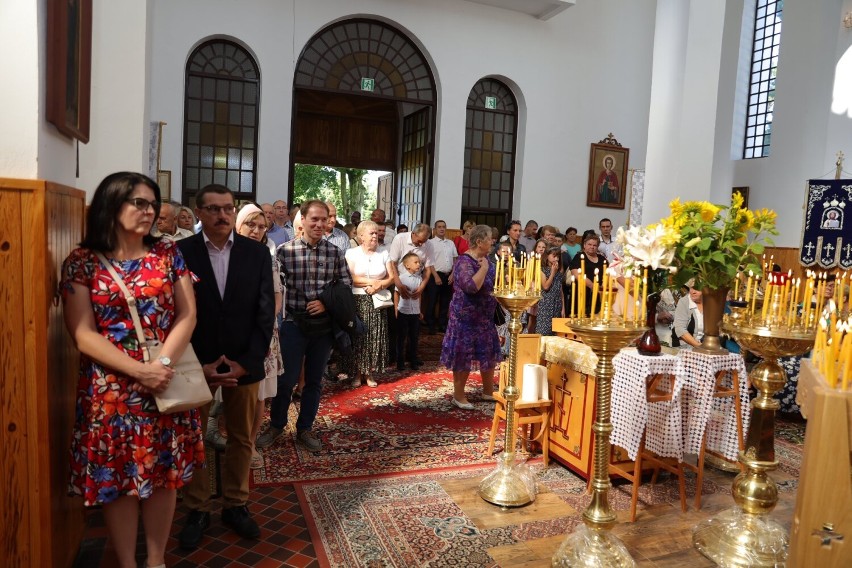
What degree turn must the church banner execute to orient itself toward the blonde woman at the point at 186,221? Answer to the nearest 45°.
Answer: approximately 45° to its right

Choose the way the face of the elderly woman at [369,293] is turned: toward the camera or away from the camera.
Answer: toward the camera

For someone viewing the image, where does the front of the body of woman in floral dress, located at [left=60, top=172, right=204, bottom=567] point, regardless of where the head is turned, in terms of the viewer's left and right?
facing the viewer and to the right of the viewer

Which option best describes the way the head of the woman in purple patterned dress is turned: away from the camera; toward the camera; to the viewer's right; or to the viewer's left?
to the viewer's right

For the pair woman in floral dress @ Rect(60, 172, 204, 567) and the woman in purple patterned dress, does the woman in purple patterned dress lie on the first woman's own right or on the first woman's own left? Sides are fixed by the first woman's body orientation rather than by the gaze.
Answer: on the first woman's own left

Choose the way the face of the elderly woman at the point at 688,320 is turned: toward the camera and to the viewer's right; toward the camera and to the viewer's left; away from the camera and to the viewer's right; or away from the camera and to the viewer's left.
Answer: toward the camera and to the viewer's left

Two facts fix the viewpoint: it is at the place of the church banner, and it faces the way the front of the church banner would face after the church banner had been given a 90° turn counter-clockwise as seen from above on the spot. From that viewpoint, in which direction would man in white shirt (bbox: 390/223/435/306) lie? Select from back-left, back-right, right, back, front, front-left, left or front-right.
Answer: back-right

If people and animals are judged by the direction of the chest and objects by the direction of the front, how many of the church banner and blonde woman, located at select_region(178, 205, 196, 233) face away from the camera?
0

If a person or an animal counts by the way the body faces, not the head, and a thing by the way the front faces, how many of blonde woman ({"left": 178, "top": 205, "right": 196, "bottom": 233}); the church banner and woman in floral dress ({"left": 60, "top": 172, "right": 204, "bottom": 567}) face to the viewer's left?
0

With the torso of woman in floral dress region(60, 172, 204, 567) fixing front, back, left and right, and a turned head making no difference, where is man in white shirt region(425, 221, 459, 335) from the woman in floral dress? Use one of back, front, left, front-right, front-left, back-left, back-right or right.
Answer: left

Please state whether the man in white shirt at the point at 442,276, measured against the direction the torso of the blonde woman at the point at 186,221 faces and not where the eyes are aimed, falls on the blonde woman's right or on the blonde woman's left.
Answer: on the blonde woman's left

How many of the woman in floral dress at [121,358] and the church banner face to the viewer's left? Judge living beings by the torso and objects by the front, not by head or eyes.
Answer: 0

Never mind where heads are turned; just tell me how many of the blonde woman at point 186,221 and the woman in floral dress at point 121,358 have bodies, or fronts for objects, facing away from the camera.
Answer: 0

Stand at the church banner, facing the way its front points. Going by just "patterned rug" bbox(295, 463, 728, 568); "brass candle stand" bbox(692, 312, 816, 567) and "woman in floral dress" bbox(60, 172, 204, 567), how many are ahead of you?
3

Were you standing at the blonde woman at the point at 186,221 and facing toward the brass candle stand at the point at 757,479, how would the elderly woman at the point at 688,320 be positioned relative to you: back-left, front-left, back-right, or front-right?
front-left

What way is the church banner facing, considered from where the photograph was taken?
facing the viewer

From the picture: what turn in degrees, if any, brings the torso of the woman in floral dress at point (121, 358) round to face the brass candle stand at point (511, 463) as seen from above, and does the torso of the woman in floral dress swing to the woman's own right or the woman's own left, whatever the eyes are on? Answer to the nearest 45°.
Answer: approximately 45° to the woman's own left
